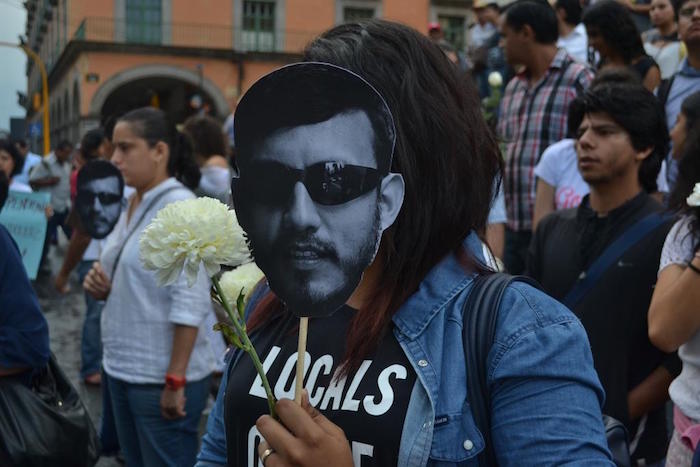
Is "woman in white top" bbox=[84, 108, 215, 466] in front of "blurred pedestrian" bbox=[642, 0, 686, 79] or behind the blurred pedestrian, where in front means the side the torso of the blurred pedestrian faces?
in front

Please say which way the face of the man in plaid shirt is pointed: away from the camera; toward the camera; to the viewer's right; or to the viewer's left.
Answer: to the viewer's left
